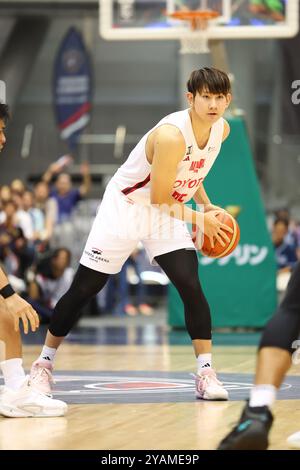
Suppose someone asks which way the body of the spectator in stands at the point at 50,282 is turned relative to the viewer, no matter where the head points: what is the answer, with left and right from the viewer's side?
facing the viewer and to the right of the viewer

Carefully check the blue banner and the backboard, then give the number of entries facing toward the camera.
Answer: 2

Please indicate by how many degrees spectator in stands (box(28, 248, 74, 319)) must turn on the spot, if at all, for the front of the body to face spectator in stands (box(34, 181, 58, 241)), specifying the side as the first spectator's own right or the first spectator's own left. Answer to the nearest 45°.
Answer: approximately 135° to the first spectator's own left

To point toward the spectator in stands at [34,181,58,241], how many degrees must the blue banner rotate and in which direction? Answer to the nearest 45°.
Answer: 0° — it already faces them

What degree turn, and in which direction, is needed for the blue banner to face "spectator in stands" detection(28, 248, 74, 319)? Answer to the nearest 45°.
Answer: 0° — it already faces them

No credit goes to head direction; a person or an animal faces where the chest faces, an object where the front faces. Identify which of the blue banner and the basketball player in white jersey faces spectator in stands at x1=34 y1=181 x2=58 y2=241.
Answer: the blue banner
